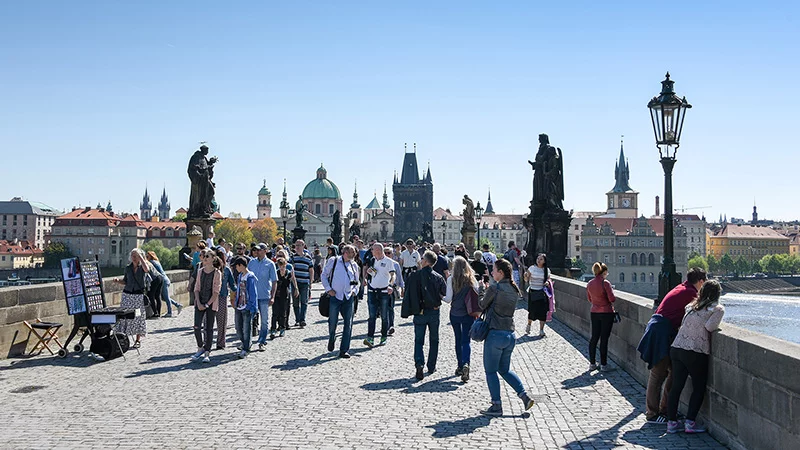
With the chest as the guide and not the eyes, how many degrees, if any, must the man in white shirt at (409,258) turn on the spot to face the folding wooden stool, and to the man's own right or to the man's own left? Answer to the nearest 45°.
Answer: approximately 45° to the man's own right

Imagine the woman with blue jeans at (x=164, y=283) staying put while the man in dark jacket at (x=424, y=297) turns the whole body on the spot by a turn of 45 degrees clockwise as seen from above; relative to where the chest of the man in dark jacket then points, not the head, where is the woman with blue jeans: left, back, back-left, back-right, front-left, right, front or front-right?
left

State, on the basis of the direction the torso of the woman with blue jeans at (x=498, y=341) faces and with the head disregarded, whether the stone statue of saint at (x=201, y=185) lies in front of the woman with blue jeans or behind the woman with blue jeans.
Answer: in front

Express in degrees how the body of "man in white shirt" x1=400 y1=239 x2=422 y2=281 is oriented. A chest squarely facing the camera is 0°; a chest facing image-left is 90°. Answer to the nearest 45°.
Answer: approximately 0°

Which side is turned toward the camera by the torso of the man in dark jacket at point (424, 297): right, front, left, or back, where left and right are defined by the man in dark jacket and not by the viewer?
back

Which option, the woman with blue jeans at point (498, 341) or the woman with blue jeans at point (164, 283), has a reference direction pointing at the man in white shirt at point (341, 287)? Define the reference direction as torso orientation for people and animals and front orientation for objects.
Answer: the woman with blue jeans at point (498, 341)

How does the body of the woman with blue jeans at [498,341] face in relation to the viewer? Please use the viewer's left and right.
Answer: facing away from the viewer and to the left of the viewer

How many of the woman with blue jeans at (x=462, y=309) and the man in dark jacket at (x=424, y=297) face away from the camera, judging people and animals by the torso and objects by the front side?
2

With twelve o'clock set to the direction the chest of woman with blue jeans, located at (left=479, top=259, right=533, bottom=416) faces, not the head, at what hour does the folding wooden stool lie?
The folding wooden stool is roughly at 11 o'clock from the woman with blue jeans.

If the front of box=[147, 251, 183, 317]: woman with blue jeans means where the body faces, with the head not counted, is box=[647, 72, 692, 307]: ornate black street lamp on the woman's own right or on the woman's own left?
on the woman's own left

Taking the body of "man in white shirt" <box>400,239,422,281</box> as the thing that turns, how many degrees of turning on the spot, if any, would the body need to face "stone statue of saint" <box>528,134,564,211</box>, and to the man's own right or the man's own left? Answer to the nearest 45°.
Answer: approximately 135° to the man's own left

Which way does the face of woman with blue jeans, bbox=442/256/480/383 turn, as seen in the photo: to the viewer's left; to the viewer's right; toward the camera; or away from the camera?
away from the camera
